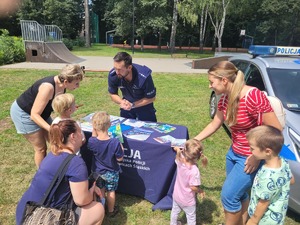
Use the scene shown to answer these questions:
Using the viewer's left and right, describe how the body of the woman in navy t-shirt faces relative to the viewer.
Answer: facing away from the viewer and to the right of the viewer

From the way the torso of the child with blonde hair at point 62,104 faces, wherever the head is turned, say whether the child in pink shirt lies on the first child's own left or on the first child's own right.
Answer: on the first child's own right

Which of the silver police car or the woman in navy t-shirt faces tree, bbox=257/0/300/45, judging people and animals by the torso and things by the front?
the woman in navy t-shirt

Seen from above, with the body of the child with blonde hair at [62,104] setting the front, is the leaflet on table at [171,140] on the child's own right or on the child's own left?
on the child's own right

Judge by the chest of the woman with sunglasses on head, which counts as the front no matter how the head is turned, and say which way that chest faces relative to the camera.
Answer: to the viewer's right

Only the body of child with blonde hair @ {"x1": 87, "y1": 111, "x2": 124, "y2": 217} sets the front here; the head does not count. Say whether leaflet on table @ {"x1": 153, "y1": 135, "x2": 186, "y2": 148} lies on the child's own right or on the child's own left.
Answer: on the child's own right

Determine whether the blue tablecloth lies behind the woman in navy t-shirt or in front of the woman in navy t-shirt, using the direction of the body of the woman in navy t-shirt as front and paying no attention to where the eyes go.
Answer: in front

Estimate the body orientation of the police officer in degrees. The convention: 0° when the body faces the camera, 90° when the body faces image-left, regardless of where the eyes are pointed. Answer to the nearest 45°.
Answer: approximately 45°

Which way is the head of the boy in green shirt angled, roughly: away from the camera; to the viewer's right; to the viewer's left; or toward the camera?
to the viewer's left

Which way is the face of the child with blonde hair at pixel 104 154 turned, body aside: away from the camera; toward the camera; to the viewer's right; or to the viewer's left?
away from the camera

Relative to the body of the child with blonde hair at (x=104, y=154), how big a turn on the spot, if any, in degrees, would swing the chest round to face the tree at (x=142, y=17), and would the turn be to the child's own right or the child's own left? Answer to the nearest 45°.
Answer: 0° — they already face it

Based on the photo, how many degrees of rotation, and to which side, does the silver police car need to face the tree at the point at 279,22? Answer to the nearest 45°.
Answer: approximately 135° to its left

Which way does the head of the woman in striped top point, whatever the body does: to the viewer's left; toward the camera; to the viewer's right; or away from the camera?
to the viewer's left

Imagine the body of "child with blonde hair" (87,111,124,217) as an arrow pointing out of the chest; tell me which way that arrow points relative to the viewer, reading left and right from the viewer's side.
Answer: facing away from the viewer

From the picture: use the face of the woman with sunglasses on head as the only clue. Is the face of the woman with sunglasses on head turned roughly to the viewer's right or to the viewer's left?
to the viewer's right
